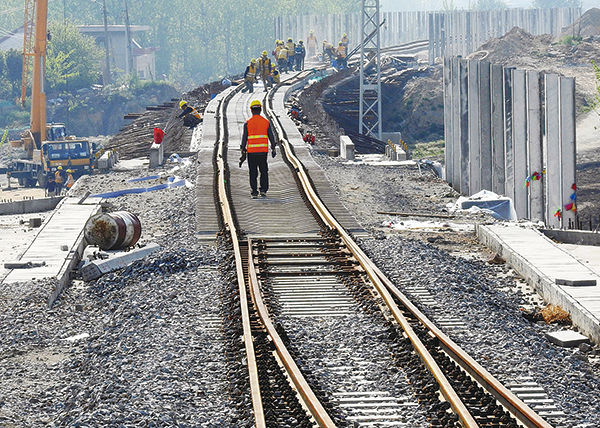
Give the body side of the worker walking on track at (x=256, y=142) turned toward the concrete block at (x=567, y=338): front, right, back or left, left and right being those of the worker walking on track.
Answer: back

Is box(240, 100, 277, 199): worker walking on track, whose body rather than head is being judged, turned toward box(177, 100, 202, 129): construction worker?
yes

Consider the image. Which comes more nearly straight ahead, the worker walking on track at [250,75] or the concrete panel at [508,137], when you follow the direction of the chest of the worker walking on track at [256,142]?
the worker walking on track

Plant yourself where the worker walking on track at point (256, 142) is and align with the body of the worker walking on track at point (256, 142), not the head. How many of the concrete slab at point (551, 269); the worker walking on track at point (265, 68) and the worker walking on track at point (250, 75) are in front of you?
2

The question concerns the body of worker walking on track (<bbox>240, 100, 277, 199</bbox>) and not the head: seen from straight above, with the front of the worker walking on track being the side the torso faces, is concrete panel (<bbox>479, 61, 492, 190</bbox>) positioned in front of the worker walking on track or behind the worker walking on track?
in front

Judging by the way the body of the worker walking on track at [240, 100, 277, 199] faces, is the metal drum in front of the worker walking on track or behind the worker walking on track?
behind

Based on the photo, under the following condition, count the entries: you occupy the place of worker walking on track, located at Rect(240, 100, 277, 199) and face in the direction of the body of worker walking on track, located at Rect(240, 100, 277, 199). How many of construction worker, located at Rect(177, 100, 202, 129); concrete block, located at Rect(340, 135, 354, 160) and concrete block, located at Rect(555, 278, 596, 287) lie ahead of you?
2

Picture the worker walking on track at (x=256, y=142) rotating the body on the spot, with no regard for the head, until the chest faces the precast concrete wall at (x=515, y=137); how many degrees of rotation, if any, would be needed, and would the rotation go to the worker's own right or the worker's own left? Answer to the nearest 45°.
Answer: approximately 45° to the worker's own right

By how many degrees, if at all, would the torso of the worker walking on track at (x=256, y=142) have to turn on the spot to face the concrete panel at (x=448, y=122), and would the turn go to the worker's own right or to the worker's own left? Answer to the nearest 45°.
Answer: approximately 45° to the worker's own right

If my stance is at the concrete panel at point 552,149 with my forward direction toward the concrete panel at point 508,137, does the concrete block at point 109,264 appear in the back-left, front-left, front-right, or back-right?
back-left

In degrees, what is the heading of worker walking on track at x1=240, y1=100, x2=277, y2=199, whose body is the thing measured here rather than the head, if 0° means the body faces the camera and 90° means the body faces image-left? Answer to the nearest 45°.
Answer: approximately 180°

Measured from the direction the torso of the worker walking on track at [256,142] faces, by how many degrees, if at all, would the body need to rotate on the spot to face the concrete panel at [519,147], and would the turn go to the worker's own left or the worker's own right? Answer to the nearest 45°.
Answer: approximately 45° to the worker's own right
